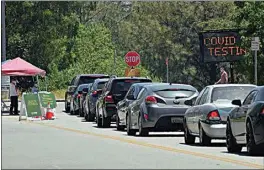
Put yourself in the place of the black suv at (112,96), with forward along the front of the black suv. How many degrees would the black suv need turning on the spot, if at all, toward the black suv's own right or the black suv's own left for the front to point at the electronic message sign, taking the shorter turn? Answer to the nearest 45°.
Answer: approximately 90° to the black suv's own right

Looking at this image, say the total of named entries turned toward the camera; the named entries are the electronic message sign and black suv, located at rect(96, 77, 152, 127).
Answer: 1

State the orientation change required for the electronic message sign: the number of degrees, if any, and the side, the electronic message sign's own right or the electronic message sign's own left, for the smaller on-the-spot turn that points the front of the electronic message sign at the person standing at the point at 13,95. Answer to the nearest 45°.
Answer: approximately 90° to the electronic message sign's own right

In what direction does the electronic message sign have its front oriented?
toward the camera

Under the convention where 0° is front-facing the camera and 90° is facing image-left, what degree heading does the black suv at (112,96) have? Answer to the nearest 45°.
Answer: approximately 135°

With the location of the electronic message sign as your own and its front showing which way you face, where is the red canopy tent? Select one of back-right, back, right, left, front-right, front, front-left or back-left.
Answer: right

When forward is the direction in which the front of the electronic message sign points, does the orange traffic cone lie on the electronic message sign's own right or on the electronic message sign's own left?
on the electronic message sign's own right

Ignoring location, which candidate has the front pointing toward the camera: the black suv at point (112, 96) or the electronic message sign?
the electronic message sign

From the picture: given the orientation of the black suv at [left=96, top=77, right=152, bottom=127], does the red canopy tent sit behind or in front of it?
in front
